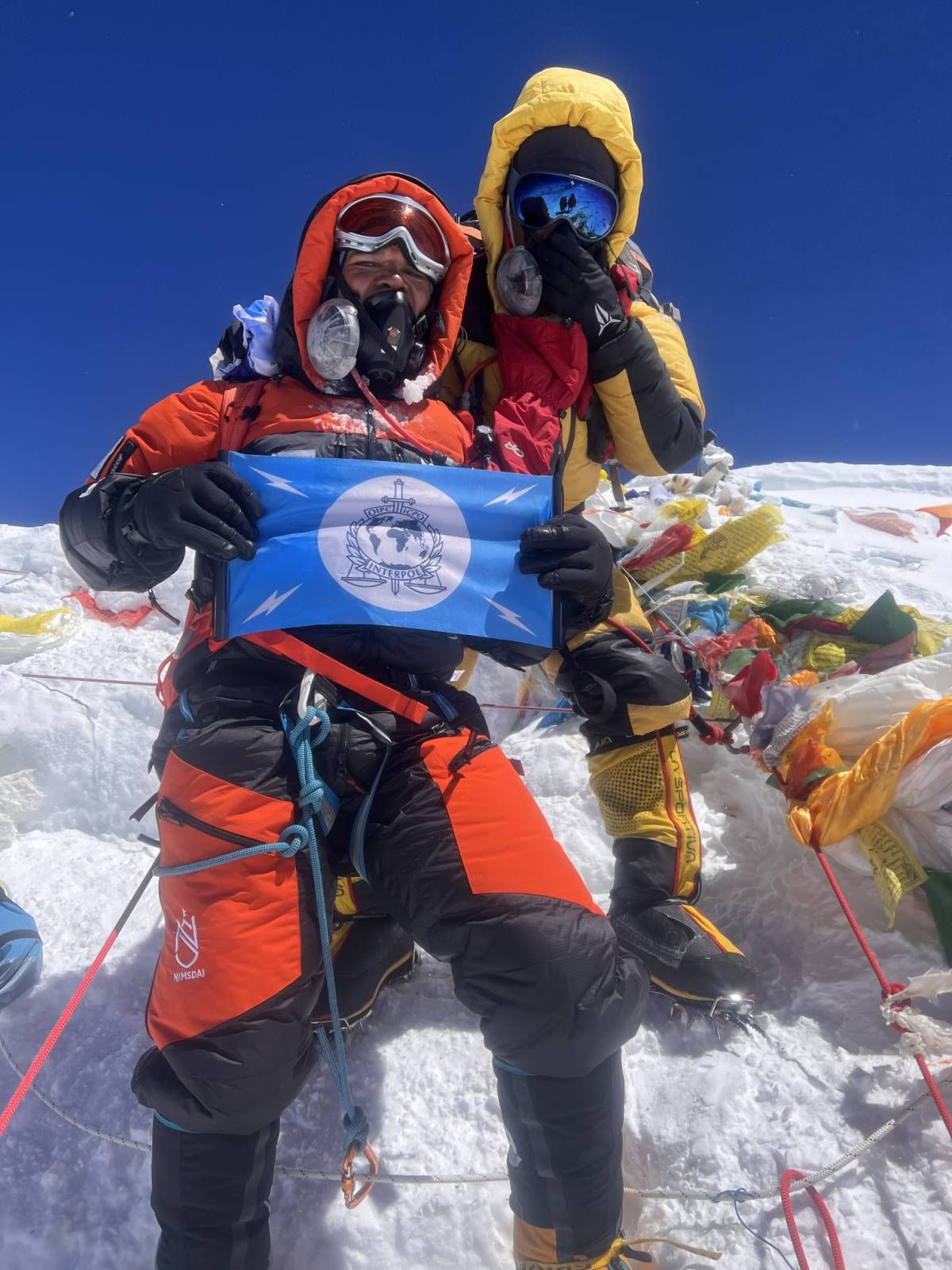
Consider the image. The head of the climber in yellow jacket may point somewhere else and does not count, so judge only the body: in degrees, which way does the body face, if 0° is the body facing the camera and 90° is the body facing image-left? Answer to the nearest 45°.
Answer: approximately 0°
